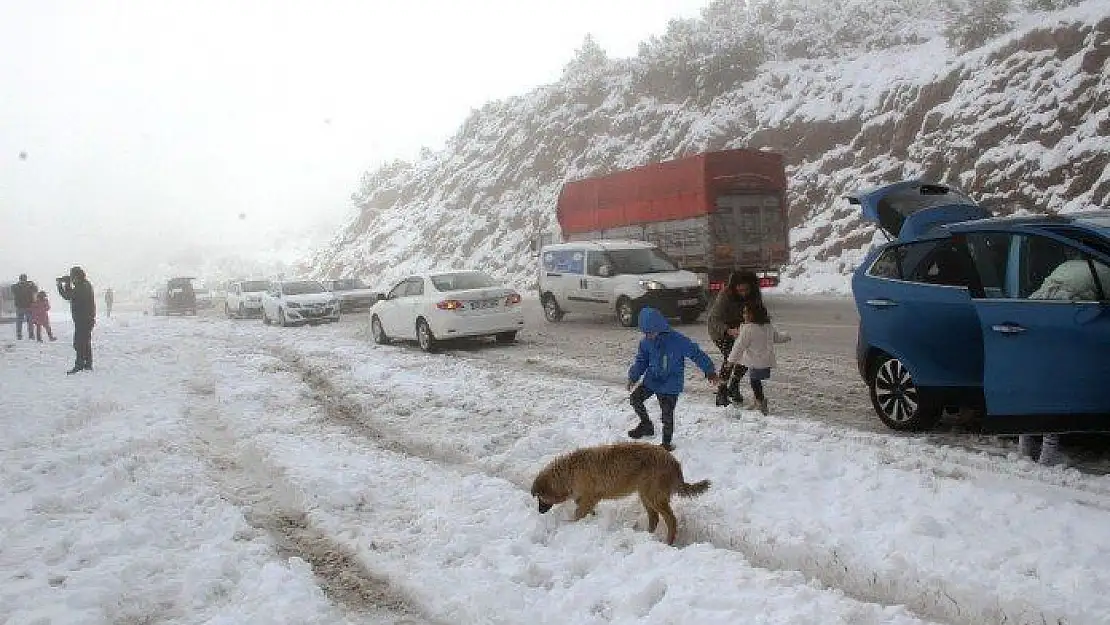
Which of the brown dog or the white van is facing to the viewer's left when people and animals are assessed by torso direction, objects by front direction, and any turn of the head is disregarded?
the brown dog

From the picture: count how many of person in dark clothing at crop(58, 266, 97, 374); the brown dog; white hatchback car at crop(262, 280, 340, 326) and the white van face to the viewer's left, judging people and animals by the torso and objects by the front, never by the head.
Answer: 2

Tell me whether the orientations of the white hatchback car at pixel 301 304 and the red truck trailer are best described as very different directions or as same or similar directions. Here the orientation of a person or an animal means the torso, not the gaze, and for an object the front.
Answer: very different directions

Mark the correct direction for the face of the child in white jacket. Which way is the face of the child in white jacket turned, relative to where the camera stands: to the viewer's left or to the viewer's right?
to the viewer's left

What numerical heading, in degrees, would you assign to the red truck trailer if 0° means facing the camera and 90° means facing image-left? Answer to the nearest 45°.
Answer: approximately 135°

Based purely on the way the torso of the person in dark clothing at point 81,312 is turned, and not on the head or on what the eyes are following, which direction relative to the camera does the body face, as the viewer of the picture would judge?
to the viewer's left

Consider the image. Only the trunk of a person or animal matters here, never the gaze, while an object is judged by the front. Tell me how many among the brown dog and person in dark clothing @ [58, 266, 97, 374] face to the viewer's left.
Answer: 2

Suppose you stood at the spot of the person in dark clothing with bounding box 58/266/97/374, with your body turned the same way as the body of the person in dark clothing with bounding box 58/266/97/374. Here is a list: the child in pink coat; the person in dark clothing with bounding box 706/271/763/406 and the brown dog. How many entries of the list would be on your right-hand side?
1

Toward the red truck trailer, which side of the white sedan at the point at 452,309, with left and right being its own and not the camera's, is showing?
right
